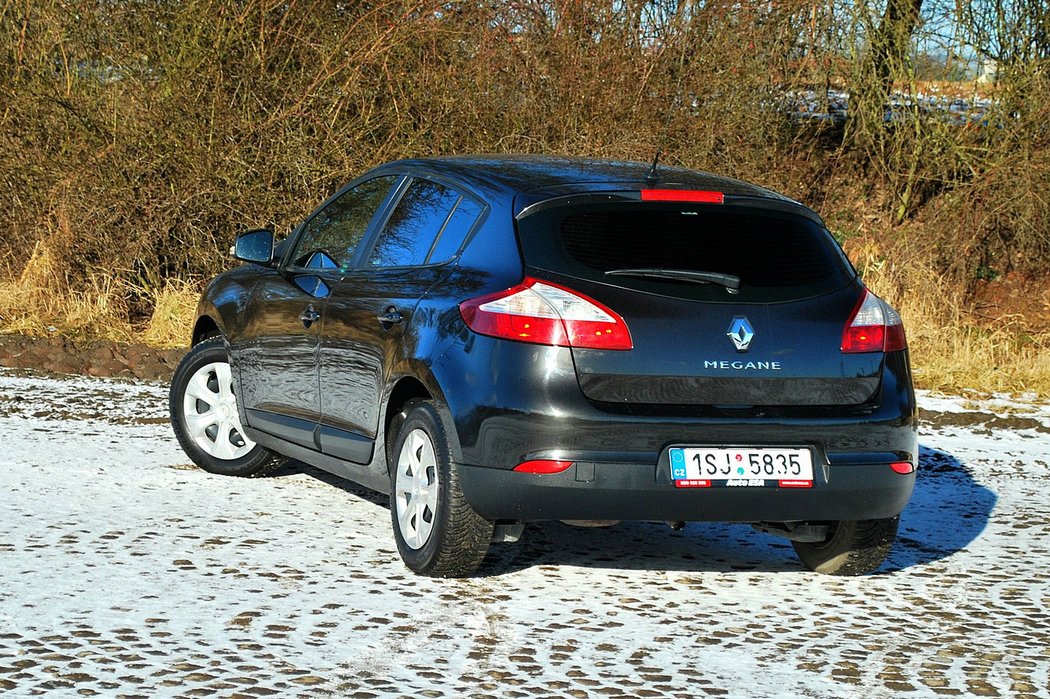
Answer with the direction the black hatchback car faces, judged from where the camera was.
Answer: facing away from the viewer and to the left of the viewer
